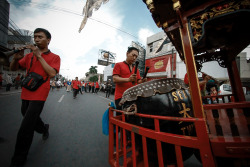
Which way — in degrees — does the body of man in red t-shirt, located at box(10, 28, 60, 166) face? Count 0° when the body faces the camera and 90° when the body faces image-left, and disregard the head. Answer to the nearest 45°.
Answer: approximately 45°

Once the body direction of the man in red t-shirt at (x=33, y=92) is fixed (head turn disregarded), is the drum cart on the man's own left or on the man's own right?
on the man's own left
